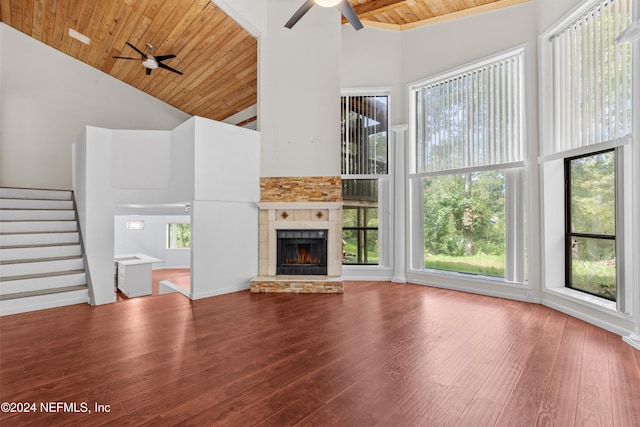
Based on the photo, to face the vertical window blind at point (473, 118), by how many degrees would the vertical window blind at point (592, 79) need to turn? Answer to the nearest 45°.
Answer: approximately 45° to its right

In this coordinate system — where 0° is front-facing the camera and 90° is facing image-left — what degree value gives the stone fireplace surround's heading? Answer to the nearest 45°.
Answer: approximately 0°

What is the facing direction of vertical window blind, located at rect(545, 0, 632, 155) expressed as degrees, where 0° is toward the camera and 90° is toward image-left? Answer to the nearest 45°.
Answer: approximately 45°

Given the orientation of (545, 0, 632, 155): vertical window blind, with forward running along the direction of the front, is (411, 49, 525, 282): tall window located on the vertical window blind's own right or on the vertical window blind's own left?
on the vertical window blind's own right

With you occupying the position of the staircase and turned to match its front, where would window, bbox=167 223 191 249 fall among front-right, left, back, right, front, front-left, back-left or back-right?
back-left

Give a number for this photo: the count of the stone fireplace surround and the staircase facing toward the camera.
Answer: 2

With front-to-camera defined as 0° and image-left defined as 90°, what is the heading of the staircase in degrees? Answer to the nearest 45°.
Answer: approximately 0°

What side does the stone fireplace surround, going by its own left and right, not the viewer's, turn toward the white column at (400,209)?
left

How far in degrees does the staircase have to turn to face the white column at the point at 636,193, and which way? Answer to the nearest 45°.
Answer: approximately 45° to its left

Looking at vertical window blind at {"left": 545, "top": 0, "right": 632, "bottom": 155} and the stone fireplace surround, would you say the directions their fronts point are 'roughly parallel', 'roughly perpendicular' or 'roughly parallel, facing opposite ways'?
roughly perpendicular
